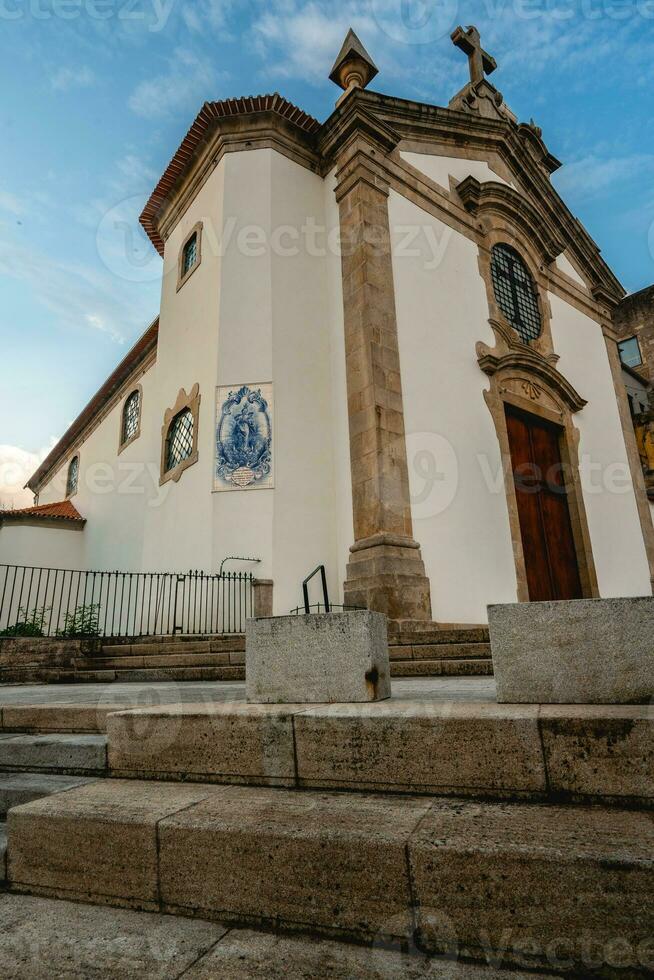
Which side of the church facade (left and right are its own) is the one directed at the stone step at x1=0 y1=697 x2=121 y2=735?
right

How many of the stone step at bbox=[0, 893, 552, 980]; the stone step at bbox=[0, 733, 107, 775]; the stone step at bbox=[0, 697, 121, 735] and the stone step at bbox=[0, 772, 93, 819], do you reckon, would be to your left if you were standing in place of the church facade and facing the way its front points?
0

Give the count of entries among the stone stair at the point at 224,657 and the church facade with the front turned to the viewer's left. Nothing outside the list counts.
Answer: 0

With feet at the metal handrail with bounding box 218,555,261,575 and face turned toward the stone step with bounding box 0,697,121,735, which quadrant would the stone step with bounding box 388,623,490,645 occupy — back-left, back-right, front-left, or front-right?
front-left

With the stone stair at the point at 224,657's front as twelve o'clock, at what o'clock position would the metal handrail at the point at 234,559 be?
The metal handrail is roughly at 6 o'clock from the stone stair.

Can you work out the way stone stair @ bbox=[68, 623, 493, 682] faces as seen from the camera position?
facing the viewer

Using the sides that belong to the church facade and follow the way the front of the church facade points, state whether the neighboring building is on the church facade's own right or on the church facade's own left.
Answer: on the church facade's own left

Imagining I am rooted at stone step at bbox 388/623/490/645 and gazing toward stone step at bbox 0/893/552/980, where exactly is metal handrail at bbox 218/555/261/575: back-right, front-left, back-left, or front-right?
back-right

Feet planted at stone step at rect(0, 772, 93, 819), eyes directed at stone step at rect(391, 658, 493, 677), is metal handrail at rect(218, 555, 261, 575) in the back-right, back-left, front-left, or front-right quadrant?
front-left

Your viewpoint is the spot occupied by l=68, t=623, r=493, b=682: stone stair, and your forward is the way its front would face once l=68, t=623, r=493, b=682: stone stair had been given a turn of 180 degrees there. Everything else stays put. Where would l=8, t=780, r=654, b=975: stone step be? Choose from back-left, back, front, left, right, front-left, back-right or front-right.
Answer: back

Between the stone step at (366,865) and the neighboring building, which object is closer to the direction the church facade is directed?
the stone step

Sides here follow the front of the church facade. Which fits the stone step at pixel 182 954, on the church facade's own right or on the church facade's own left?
on the church facade's own right

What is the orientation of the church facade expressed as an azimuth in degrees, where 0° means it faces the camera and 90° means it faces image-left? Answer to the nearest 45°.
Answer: approximately 315°

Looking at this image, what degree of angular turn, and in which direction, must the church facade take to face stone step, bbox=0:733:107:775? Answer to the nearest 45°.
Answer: approximately 45° to its right

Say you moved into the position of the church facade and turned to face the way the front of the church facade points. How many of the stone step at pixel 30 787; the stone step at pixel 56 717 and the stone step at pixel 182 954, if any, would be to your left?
0

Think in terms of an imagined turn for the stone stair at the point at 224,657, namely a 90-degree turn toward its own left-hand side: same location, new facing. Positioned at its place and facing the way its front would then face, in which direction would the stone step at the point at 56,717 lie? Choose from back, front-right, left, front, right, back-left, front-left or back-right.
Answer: right

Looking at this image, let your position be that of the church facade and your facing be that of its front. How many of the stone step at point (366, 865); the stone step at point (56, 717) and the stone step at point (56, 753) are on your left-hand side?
0

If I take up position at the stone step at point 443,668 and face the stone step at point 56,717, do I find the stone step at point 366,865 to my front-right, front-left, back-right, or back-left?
front-left
